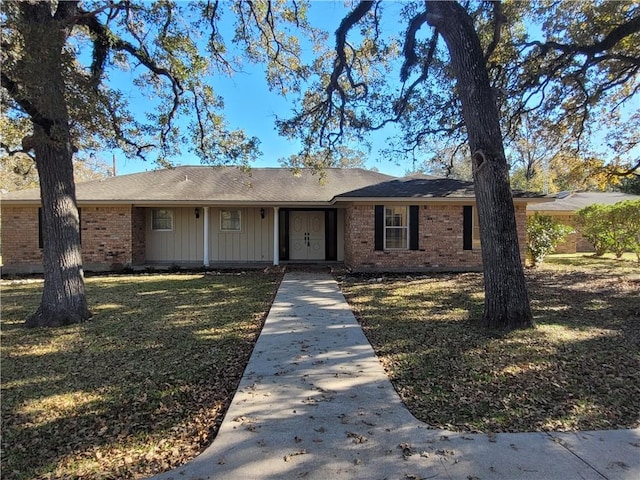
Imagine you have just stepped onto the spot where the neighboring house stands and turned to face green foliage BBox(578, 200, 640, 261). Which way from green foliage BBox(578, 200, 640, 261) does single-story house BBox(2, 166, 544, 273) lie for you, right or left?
right

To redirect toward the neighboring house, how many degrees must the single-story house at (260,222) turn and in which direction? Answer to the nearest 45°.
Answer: approximately 90° to its left

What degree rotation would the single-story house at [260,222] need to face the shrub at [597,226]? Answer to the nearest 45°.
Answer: approximately 90° to its left

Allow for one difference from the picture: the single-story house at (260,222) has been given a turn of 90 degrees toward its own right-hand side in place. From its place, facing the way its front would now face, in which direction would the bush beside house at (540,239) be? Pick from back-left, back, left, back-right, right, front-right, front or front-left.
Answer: back

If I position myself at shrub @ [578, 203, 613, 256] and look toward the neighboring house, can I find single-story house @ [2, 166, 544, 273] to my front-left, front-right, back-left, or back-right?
back-left

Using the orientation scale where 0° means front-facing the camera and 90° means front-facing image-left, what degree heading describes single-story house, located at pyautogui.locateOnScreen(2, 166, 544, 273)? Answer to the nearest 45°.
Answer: approximately 0°

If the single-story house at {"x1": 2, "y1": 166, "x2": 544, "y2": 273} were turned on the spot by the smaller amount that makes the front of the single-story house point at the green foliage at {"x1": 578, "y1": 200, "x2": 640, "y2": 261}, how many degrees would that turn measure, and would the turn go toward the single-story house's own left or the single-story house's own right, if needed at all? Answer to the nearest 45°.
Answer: approximately 90° to the single-story house's own left
